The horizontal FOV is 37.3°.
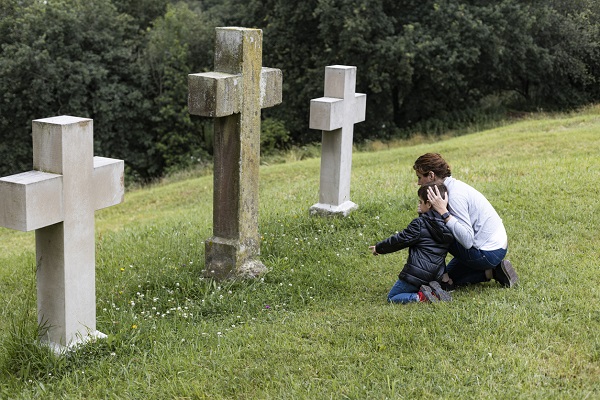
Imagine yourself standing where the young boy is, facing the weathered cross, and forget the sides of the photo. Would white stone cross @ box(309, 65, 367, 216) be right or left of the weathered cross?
right

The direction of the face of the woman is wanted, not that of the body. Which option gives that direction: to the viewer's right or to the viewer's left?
to the viewer's left

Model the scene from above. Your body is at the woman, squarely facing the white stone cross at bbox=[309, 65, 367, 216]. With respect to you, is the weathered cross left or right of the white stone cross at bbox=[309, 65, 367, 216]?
left

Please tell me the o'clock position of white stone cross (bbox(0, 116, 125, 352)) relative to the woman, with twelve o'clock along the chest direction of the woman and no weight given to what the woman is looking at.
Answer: The white stone cross is roughly at 11 o'clock from the woman.

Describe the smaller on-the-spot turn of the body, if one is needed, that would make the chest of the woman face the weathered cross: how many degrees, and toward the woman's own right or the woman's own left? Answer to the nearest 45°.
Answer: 0° — they already face it

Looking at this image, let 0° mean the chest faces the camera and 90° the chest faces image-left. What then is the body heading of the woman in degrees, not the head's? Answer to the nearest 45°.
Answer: approximately 90°
